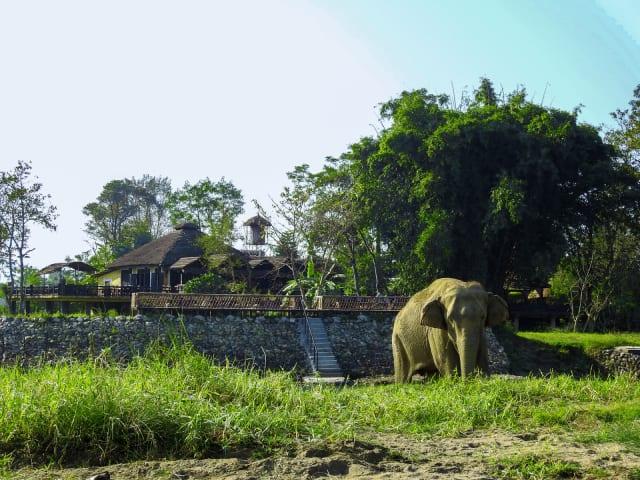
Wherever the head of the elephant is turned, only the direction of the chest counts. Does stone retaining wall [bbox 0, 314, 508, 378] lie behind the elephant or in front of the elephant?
behind

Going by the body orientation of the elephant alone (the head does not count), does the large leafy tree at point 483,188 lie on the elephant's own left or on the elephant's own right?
on the elephant's own left

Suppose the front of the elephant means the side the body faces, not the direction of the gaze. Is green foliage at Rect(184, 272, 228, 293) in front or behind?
behind

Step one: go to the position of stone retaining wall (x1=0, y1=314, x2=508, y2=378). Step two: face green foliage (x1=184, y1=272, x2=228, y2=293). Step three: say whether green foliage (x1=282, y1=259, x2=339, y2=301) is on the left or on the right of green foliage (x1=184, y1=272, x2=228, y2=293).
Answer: right

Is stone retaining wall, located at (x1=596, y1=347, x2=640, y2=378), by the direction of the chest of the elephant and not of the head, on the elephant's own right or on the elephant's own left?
on the elephant's own left

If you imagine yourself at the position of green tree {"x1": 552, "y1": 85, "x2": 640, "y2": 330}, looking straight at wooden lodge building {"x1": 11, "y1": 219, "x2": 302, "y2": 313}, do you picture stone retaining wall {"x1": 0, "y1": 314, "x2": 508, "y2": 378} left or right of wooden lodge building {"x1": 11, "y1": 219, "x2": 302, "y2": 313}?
left

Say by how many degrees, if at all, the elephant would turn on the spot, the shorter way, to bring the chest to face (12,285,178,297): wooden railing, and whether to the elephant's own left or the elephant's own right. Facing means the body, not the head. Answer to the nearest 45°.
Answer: approximately 180°

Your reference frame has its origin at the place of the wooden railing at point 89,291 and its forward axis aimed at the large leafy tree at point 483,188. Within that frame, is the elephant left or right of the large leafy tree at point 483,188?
right

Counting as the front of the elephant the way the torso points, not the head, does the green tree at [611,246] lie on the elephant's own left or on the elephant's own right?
on the elephant's own left

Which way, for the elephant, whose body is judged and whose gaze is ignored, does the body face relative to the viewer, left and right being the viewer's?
facing the viewer and to the right of the viewer
